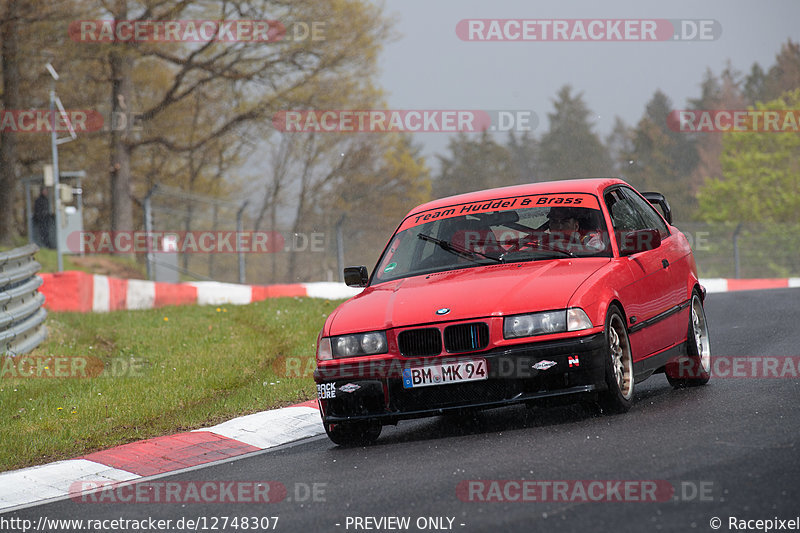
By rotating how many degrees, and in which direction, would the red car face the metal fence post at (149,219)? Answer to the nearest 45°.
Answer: approximately 90° to its right

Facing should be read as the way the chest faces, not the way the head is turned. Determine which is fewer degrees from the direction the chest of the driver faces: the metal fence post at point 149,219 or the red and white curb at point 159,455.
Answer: the red and white curb

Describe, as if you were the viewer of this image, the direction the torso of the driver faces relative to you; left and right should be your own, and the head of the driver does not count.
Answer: facing the viewer and to the left of the viewer

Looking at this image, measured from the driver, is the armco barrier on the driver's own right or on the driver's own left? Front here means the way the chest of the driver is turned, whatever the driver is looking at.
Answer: on the driver's own right

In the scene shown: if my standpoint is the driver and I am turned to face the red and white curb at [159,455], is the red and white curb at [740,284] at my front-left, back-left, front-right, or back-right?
back-right

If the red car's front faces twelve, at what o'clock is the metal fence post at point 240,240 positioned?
The metal fence post is roughly at 4 o'clock from the red car.

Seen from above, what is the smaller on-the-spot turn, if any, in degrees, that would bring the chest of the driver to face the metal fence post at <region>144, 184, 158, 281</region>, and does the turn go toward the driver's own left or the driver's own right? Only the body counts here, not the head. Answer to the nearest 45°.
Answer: approximately 90° to the driver's own right

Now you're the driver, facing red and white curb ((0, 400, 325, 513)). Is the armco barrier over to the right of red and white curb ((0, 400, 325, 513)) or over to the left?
right

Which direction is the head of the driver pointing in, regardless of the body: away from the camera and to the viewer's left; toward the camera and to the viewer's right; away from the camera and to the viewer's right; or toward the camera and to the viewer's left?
toward the camera and to the viewer's left

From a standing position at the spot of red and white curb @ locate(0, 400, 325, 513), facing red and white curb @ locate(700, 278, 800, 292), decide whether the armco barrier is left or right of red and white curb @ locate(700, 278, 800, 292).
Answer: left

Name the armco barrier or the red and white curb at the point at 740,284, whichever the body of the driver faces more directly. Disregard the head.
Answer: the armco barrier

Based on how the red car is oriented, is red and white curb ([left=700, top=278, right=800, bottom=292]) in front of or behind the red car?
behind

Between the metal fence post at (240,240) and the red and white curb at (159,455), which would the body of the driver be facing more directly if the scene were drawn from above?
the red and white curb

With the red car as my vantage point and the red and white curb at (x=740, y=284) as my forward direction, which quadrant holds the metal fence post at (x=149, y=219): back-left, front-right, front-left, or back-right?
front-left

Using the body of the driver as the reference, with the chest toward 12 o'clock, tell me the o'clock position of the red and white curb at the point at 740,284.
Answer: The red and white curb is roughly at 5 o'clock from the driver.
